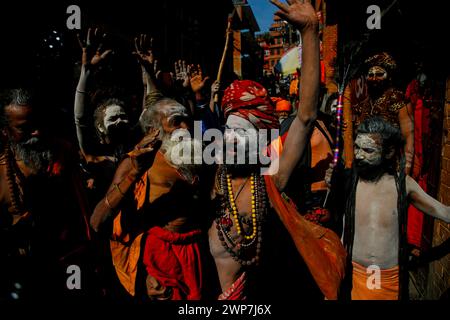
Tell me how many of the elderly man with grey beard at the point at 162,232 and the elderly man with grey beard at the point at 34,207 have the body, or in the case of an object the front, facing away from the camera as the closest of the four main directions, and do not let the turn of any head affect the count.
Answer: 0

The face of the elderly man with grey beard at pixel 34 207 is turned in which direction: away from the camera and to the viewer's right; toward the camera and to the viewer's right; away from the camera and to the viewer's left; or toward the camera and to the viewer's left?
toward the camera and to the viewer's right

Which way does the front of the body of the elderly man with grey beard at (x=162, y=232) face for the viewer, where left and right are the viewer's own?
facing the viewer and to the right of the viewer

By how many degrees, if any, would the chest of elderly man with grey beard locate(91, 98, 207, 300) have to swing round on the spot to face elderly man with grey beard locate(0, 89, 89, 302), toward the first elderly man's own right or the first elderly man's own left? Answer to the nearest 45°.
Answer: approximately 135° to the first elderly man's own right

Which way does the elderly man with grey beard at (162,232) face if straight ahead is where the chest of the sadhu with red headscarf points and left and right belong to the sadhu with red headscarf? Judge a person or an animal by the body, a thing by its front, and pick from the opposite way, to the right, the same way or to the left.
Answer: to the left

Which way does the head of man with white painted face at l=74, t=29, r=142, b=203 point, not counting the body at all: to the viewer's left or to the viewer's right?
to the viewer's right

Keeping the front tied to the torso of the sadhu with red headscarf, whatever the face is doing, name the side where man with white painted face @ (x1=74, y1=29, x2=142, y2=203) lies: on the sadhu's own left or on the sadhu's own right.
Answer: on the sadhu's own right

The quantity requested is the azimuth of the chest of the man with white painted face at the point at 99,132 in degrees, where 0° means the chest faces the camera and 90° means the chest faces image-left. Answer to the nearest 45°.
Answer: approximately 315°

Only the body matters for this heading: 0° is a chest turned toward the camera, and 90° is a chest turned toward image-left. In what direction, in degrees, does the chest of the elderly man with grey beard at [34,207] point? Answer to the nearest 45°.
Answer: approximately 0°
